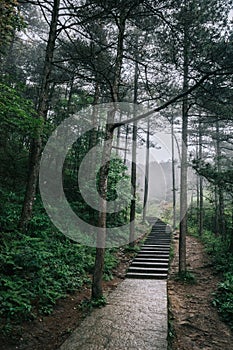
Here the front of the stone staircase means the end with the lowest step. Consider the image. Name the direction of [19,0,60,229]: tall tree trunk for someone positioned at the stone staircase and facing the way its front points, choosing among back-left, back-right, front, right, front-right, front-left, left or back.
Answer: front-right

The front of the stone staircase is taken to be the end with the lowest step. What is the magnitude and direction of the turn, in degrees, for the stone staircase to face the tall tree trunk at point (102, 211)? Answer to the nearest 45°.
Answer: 0° — it already faces it

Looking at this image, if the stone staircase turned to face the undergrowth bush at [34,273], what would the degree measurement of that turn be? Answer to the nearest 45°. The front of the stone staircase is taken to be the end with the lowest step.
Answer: approximately 45° to its right

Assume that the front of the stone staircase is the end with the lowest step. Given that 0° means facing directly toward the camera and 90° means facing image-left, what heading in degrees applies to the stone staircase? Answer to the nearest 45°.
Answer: approximately 0°
